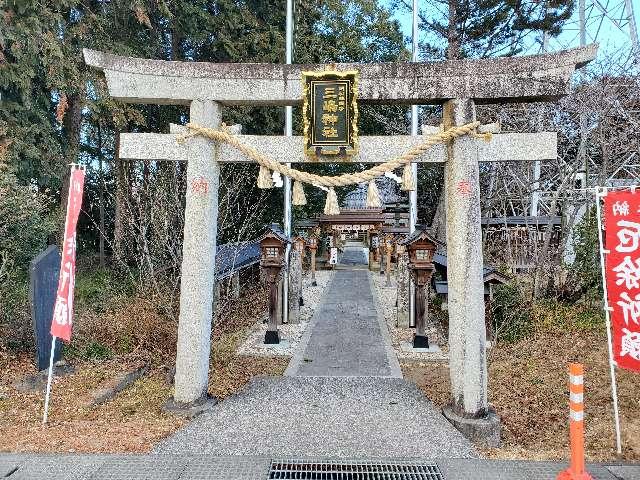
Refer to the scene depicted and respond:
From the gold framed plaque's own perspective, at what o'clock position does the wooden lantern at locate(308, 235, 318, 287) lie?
The wooden lantern is roughly at 6 o'clock from the gold framed plaque.

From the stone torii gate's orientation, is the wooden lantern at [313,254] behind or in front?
behind

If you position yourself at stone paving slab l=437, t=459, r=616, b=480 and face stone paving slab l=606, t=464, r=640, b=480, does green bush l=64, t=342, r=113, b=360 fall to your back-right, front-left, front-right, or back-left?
back-left

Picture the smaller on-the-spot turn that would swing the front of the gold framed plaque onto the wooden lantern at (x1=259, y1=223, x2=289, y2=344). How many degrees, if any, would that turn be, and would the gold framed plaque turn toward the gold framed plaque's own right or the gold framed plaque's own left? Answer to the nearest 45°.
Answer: approximately 180°

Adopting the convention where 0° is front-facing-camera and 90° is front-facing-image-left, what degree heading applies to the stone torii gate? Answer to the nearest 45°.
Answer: approximately 0°

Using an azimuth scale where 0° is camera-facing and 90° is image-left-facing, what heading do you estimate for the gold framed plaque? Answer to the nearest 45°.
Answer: approximately 0°

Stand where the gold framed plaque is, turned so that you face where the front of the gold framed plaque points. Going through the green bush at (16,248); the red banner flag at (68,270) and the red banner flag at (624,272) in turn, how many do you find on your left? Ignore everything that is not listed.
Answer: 1

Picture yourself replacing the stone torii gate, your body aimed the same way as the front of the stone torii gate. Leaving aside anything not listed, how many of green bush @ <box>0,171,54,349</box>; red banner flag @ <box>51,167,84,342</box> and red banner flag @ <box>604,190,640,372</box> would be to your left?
1

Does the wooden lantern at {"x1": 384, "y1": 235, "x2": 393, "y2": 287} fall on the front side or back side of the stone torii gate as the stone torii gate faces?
on the back side

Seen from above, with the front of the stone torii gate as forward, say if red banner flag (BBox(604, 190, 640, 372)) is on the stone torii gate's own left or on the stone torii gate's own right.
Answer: on the stone torii gate's own left

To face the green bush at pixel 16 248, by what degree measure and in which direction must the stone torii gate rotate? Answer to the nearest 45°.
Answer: approximately 135° to its right

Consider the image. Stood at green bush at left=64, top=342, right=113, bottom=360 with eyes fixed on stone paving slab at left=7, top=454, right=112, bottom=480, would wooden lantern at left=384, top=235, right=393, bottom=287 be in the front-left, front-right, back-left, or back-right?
back-left
